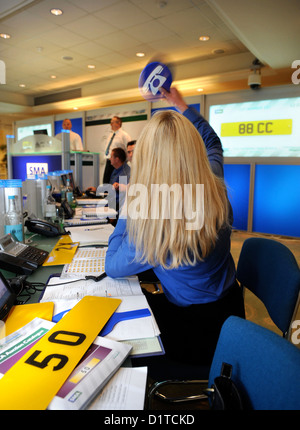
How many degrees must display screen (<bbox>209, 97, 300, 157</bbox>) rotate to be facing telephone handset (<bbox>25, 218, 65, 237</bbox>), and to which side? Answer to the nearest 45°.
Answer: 0° — it already faces it

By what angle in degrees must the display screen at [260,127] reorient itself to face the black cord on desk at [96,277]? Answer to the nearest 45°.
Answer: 0° — it already faces it

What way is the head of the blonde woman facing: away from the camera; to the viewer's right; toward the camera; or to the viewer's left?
away from the camera

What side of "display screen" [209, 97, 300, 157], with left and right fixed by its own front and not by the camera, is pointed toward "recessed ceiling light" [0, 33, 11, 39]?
right

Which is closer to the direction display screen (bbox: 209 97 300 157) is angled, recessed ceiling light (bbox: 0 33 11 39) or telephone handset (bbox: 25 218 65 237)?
the telephone handset

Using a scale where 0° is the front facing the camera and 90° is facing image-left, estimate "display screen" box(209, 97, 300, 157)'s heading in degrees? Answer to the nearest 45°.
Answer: approximately 0°

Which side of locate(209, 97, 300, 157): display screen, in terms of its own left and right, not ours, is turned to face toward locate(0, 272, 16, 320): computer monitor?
front

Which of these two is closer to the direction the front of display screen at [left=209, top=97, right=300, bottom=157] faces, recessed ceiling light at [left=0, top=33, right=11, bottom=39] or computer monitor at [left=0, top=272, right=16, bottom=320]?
the computer monitor

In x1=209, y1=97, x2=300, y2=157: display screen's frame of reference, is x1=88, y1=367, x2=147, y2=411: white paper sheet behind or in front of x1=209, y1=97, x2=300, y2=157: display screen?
in front

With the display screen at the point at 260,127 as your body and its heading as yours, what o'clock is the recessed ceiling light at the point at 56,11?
The recessed ceiling light is roughly at 2 o'clock from the display screen.

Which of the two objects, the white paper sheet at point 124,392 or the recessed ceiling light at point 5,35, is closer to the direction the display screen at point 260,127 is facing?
the white paper sheet
